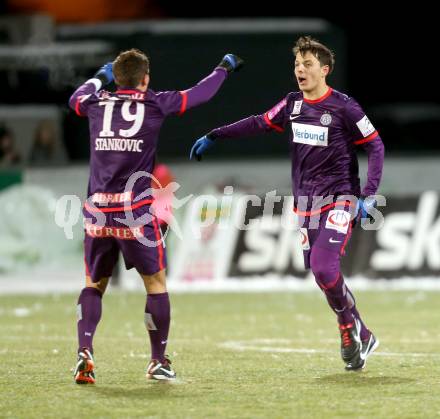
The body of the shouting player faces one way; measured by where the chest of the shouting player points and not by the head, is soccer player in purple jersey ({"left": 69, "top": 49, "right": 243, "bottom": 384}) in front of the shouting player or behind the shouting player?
in front

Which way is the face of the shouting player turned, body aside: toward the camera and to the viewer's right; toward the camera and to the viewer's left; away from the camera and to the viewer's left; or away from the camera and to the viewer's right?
toward the camera and to the viewer's left

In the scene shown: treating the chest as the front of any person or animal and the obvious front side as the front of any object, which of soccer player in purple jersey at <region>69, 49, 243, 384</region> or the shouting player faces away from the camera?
the soccer player in purple jersey

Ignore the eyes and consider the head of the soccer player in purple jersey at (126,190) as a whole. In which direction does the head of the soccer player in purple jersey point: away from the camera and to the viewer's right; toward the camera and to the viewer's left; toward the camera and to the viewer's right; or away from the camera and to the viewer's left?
away from the camera and to the viewer's right

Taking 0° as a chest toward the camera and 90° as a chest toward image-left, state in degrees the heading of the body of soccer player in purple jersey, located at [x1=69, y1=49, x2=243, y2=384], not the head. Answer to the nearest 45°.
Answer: approximately 180°

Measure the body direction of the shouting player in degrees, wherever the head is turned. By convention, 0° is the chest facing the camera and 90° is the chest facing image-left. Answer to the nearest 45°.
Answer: approximately 45°

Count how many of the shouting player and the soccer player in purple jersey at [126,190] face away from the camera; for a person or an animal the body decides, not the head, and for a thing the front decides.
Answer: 1

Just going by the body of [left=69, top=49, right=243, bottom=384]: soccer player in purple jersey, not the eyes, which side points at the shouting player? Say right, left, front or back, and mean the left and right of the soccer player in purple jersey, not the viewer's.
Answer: right
